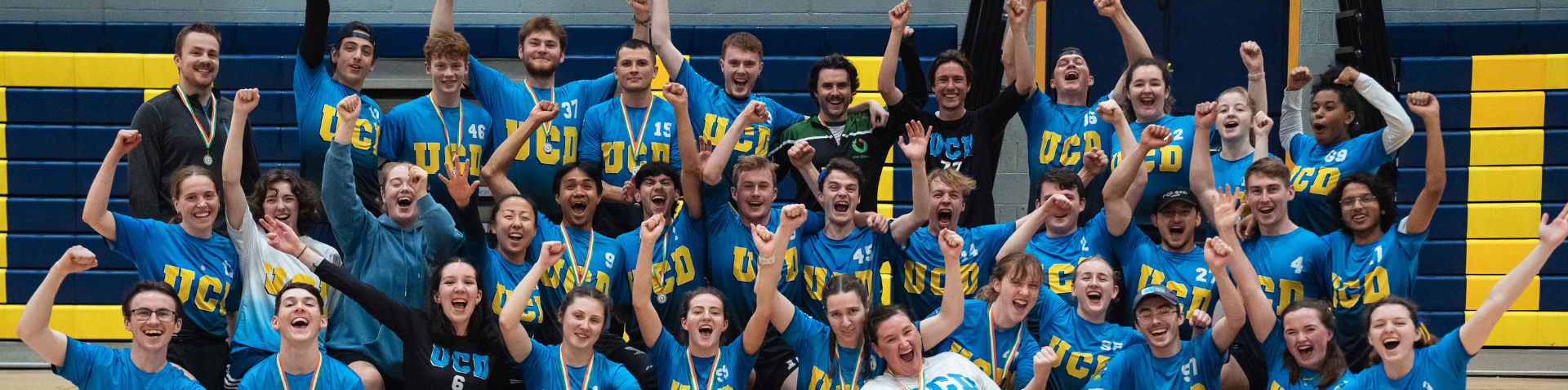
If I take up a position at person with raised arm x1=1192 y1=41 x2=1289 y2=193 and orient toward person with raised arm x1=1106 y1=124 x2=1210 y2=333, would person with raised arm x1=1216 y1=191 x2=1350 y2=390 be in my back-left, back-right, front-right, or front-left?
front-left

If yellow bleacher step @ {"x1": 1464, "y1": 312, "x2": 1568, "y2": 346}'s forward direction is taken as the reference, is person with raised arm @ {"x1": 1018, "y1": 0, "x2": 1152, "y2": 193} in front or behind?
in front

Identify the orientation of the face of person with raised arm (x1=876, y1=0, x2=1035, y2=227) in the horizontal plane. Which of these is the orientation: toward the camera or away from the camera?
toward the camera

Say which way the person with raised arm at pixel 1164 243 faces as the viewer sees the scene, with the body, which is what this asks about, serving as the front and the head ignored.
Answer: toward the camera

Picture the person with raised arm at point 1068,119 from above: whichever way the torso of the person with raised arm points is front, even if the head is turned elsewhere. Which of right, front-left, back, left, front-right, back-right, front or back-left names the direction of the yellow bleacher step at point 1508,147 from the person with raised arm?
back-left

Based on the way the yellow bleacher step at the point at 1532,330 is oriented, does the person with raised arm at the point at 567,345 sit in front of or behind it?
in front

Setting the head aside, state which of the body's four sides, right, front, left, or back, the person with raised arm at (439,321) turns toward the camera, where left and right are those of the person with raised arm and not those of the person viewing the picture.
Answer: front

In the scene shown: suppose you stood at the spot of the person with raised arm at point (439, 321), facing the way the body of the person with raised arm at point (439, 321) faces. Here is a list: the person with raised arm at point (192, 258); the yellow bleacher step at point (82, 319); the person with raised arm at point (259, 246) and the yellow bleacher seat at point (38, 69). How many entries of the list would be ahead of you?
0

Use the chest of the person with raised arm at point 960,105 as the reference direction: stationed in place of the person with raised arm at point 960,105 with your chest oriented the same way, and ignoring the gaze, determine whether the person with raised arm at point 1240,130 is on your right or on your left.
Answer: on your left

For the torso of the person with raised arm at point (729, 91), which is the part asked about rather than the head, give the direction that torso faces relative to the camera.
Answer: toward the camera

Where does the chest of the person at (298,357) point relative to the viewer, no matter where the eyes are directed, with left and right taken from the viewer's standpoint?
facing the viewer

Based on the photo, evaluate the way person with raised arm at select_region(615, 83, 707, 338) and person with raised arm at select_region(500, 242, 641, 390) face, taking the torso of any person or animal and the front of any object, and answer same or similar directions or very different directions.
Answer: same or similar directions

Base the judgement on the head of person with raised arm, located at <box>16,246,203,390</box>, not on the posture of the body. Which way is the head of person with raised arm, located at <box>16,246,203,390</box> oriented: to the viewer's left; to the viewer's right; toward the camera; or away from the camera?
toward the camera
